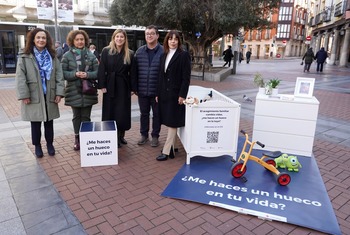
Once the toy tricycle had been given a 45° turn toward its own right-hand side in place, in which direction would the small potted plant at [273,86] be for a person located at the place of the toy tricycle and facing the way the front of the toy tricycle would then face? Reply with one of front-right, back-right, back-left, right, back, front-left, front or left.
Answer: front-right

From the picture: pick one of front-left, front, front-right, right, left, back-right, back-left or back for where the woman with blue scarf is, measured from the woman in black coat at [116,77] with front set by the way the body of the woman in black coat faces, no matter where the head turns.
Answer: right

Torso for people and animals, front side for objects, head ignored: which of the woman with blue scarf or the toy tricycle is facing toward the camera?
the woman with blue scarf

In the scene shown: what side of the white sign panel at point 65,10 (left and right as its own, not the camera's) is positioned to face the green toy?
front

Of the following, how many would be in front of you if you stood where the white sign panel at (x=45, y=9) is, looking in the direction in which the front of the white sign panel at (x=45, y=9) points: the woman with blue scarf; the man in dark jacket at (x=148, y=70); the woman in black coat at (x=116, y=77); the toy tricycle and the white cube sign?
5

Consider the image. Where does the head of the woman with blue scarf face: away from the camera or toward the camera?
toward the camera

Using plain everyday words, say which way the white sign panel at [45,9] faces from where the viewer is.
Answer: facing the viewer

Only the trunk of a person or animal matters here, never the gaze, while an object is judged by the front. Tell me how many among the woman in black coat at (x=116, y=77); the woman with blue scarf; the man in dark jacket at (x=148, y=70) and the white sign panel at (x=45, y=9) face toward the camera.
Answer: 4

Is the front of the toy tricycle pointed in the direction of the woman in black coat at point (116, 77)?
yes

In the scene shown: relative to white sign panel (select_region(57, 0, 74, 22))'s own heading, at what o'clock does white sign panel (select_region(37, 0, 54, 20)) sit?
white sign panel (select_region(37, 0, 54, 20)) is roughly at 2 o'clock from white sign panel (select_region(57, 0, 74, 22)).

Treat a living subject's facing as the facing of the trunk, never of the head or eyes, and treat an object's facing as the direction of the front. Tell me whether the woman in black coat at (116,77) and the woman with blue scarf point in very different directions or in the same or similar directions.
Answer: same or similar directions

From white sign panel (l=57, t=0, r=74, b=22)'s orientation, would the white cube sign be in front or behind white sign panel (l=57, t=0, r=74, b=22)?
in front

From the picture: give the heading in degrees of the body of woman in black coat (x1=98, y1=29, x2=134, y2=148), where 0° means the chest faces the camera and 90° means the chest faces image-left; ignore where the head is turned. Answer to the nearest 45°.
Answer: approximately 0°

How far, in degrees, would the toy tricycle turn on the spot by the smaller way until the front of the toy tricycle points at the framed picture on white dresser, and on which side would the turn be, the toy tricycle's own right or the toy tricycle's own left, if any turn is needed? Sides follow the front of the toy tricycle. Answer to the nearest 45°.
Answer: approximately 90° to the toy tricycle's own right

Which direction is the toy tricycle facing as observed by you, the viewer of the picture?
facing to the left of the viewer

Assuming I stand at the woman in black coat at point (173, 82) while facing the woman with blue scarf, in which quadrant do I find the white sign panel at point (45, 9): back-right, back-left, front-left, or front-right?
front-right
